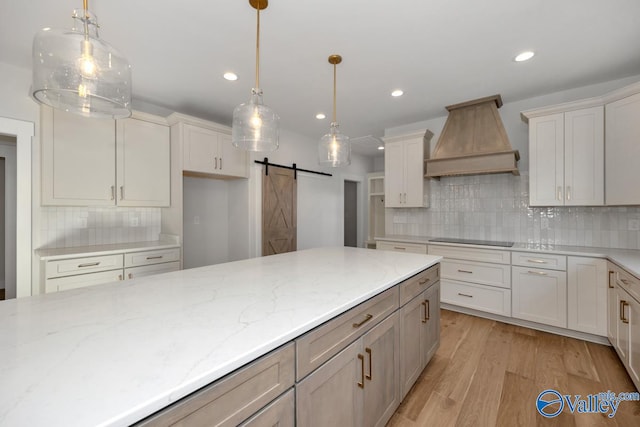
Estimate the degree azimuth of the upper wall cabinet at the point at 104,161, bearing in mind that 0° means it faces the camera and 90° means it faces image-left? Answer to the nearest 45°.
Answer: approximately 0°

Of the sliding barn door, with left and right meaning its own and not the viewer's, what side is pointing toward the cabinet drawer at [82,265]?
right

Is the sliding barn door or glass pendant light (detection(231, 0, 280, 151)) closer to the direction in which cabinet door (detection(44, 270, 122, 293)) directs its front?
the glass pendant light

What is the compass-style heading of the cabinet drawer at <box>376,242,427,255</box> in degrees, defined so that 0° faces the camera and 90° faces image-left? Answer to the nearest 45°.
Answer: approximately 0°

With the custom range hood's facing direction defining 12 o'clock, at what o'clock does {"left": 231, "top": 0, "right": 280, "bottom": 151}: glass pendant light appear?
The glass pendant light is roughly at 1 o'clock from the custom range hood.
